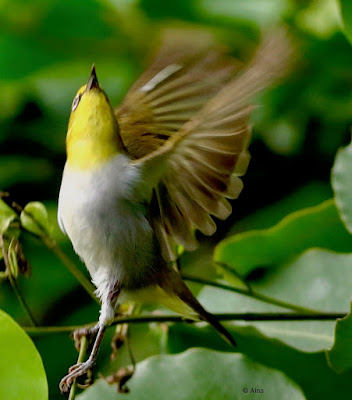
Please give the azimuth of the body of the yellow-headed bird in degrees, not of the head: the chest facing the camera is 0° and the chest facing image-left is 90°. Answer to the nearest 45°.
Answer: approximately 45°
